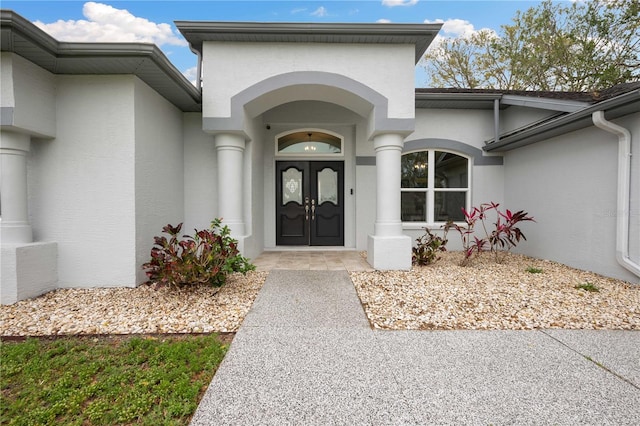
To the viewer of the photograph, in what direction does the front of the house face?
facing the viewer

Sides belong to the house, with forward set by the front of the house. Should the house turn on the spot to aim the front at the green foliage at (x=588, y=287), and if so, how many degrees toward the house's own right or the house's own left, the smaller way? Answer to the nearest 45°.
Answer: approximately 90° to the house's own left
